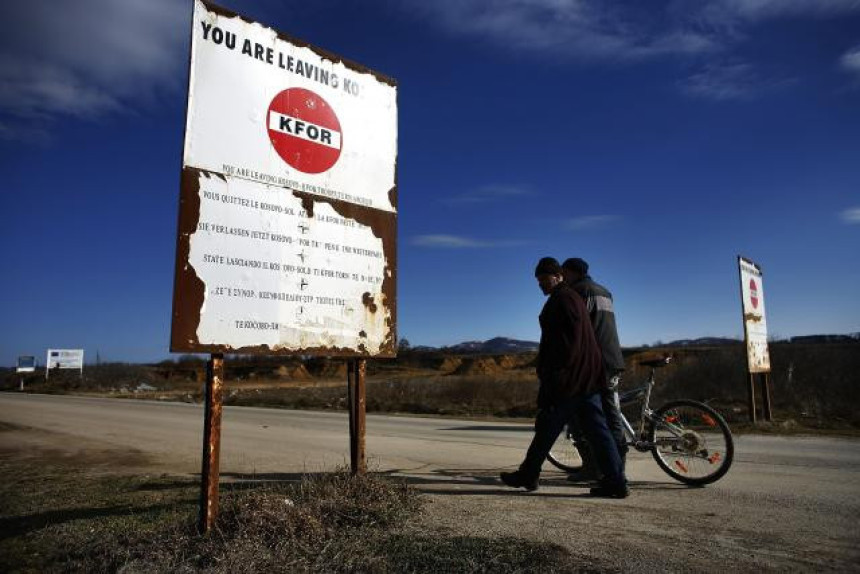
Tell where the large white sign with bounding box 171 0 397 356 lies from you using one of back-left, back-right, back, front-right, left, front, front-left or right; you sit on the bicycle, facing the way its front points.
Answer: front-left

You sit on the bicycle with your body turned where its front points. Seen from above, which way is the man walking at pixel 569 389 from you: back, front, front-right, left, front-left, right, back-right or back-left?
front-left

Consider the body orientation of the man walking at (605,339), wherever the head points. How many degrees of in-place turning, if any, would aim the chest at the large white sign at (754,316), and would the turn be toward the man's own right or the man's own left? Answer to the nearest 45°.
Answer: approximately 90° to the man's own right

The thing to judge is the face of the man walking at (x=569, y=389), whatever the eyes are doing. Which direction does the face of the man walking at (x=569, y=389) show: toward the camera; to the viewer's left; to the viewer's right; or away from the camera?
to the viewer's left

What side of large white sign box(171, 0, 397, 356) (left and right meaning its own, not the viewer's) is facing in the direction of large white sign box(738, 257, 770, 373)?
left

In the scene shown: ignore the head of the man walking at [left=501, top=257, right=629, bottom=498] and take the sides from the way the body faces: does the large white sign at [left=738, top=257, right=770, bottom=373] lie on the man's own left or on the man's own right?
on the man's own right

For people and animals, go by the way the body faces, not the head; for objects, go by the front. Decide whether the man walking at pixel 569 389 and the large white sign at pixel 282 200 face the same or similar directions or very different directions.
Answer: very different directions

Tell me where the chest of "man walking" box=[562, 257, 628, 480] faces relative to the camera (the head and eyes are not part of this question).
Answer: to the viewer's left

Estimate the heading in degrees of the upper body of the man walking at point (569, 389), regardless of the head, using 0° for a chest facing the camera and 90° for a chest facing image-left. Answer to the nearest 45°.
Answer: approximately 90°

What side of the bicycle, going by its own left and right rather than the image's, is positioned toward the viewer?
left
